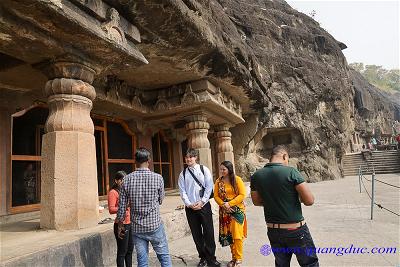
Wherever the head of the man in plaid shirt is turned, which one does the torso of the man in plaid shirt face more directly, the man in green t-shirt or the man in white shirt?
the man in white shirt

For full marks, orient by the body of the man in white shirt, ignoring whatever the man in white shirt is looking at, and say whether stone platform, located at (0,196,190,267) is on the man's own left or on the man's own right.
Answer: on the man's own right

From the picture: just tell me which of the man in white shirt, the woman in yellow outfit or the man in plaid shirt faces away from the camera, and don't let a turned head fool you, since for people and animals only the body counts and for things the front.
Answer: the man in plaid shirt

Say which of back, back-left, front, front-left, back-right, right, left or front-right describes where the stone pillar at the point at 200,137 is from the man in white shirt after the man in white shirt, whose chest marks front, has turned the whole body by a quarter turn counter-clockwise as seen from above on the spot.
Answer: left

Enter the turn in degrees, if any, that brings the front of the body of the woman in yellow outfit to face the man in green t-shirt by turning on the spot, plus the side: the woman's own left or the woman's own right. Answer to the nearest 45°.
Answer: approximately 45° to the woman's own left

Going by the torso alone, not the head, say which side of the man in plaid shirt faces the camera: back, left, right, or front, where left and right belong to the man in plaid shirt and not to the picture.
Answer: back

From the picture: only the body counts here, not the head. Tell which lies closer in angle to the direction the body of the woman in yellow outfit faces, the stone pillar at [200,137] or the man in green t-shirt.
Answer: the man in green t-shirt

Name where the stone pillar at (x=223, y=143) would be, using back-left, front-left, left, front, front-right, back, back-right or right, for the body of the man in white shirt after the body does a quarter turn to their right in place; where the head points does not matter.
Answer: right

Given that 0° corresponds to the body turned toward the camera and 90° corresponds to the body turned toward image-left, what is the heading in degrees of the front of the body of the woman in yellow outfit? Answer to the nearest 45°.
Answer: approximately 45°

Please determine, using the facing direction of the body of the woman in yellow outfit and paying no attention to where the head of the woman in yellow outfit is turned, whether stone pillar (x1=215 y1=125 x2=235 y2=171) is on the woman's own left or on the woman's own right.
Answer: on the woman's own right

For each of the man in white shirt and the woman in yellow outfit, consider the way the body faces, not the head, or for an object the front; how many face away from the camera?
0

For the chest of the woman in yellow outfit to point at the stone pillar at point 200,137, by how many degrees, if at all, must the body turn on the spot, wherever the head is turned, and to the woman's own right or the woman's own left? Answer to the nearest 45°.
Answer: approximately 135° to the woman's own right

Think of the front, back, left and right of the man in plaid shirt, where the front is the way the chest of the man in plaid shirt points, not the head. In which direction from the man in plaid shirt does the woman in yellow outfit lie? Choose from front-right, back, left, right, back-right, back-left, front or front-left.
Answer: front-right

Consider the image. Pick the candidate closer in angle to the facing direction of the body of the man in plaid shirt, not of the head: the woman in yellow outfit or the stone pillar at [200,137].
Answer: the stone pillar

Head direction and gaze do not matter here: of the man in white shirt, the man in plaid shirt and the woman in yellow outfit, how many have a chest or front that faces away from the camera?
1
